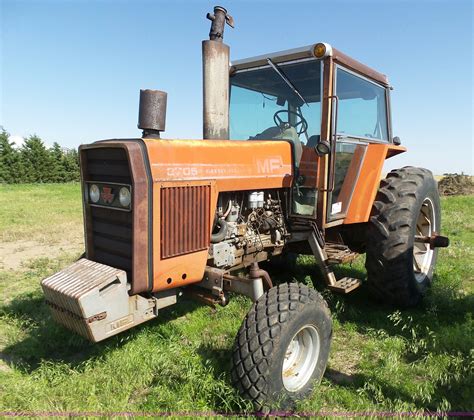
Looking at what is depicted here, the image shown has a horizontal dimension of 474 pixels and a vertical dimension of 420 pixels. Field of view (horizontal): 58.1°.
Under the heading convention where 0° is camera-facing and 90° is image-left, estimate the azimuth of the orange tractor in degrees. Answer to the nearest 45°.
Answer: approximately 45°
